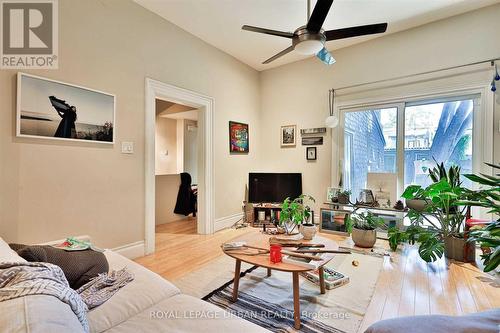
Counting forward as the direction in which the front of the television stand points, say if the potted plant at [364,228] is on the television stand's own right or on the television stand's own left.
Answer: on the television stand's own left

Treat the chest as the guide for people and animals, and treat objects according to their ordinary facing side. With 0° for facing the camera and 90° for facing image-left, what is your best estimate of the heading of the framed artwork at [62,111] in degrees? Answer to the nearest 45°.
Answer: approximately 315°

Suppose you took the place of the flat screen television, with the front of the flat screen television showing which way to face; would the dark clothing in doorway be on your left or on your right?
on your right

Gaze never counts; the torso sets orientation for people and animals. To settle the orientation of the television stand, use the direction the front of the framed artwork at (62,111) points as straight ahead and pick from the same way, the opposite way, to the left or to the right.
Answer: to the right
